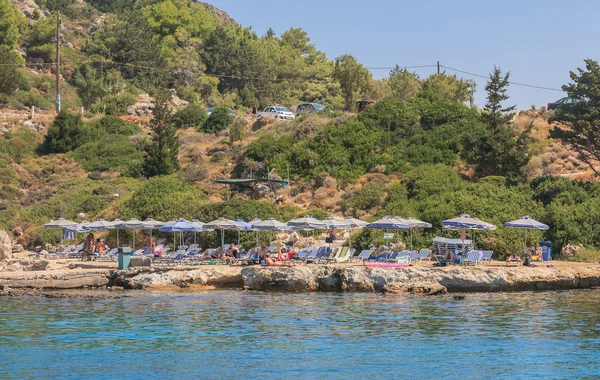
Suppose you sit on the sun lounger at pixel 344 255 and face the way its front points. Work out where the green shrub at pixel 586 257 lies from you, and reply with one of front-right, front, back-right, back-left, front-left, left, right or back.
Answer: back-left

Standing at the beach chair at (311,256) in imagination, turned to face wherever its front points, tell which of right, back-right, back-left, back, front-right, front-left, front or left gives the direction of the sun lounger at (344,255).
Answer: back-left

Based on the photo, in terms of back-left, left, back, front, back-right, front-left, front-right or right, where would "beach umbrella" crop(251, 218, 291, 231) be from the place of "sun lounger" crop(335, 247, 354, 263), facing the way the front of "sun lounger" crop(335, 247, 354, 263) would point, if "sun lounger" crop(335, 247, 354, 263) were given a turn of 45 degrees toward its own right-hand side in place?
front

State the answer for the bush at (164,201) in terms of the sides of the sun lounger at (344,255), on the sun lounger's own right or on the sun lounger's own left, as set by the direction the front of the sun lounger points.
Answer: on the sun lounger's own right

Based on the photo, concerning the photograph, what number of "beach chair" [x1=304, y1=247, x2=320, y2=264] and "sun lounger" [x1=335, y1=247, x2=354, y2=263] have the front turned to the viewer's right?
0

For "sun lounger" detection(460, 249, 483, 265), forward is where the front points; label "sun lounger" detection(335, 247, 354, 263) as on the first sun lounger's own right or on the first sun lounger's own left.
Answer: on the first sun lounger's own right

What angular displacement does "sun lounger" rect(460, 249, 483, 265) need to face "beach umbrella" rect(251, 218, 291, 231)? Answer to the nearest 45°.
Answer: approximately 45° to its right

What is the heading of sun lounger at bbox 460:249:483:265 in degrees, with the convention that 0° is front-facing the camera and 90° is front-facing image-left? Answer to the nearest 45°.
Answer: approximately 45°

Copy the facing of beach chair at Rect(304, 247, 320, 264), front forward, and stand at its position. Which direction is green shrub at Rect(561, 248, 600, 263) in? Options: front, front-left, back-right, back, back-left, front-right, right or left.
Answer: back-left

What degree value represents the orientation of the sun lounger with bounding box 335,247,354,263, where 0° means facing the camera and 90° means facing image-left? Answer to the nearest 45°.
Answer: approximately 45°

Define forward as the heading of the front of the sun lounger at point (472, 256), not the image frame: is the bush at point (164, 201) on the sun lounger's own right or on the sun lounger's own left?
on the sun lounger's own right
